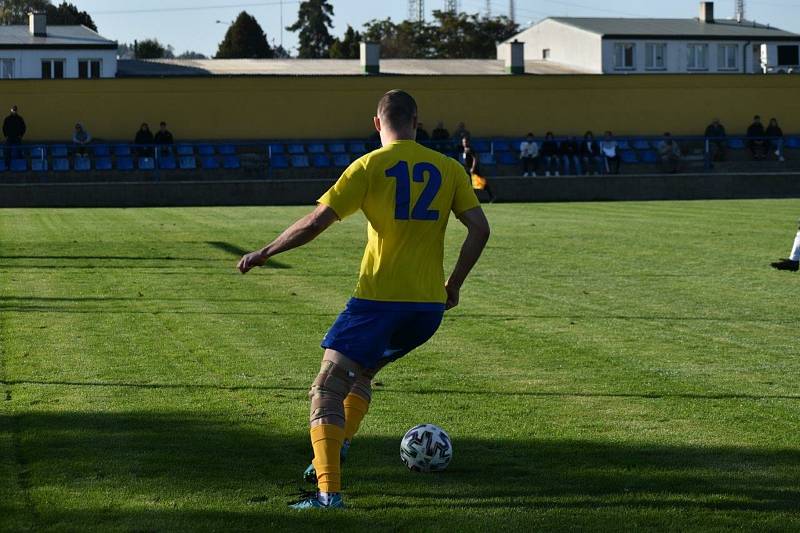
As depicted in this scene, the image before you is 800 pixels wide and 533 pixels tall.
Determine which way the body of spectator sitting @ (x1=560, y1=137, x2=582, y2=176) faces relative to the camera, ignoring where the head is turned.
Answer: toward the camera

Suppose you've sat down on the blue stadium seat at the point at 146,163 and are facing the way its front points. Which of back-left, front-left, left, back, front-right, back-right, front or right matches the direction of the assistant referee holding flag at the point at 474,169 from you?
front-left

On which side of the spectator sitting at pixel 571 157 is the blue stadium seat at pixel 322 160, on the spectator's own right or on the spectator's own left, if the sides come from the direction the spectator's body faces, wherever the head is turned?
on the spectator's own right

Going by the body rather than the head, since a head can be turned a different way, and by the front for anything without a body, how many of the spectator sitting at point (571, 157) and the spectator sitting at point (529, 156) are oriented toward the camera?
2

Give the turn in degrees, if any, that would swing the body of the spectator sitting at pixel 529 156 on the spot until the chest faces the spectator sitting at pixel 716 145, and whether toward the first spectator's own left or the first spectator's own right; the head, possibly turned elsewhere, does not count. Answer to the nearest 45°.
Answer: approximately 135° to the first spectator's own left

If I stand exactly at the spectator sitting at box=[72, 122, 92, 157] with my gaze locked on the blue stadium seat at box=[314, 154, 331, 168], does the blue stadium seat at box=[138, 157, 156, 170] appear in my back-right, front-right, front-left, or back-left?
front-right

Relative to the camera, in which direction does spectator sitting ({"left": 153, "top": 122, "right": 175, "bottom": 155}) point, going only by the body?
toward the camera

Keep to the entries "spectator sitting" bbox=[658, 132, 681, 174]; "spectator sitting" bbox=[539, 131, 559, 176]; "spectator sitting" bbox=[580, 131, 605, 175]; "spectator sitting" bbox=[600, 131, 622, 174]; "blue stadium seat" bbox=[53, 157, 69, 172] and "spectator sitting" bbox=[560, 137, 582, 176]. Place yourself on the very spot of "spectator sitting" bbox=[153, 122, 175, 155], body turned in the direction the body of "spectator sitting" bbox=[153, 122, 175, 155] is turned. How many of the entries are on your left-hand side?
5

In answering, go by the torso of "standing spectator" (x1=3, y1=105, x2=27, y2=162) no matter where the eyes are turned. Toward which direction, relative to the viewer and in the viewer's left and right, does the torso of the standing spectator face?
facing the viewer

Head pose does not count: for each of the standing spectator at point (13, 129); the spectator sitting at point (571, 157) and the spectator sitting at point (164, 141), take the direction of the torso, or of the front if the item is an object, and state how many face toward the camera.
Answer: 3

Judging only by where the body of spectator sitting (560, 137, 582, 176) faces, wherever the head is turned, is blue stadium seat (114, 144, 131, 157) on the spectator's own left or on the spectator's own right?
on the spectator's own right

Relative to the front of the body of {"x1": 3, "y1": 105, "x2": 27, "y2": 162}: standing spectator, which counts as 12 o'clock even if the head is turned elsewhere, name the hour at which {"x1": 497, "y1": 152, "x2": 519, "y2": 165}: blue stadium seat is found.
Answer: The blue stadium seat is roughly at 9 o'clock from the standing spectator.

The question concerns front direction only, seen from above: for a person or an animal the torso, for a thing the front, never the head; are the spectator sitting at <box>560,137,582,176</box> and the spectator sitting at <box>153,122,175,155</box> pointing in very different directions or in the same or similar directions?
same or similar directions

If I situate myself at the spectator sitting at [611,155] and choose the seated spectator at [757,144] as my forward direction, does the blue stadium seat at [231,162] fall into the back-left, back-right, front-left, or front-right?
back-left
